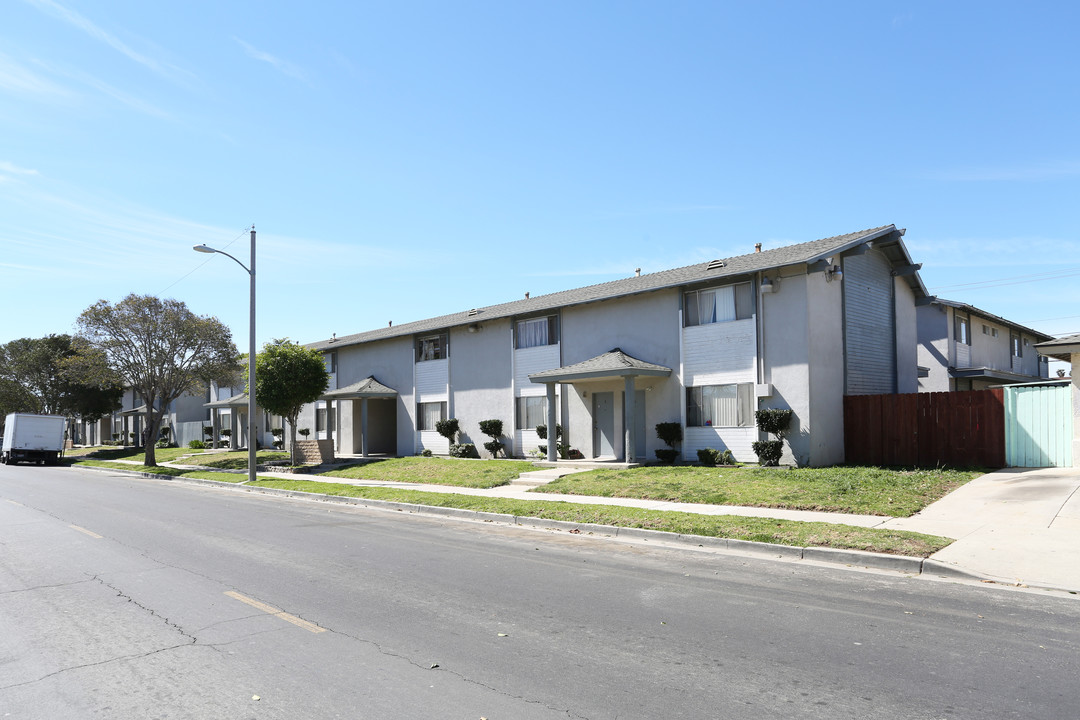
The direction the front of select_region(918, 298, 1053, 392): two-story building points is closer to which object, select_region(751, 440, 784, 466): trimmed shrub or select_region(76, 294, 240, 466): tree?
the trimmed shrub

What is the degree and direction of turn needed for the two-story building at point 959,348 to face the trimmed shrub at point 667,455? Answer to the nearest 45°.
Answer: approximately 90° to its right

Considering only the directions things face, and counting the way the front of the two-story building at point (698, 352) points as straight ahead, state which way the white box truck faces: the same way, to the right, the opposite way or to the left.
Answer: to the right

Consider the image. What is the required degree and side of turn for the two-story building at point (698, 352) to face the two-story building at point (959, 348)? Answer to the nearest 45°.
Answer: approximately 180°

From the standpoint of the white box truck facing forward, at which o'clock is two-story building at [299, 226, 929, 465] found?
The two-story building is roughly at 5 o'clock from the white box truck.

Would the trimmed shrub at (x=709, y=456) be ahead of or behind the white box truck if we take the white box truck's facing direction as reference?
behind

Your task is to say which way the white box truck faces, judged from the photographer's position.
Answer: facing away from the viewer
